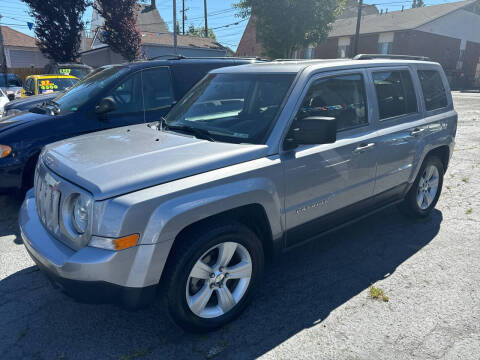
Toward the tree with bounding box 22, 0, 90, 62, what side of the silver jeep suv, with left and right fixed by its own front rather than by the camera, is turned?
right

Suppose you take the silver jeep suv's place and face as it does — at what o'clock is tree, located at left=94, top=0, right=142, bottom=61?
The tree is roughly at 4 o'clock from the silver jeep suv.

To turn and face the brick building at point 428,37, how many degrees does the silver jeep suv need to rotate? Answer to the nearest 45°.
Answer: approximately 180°

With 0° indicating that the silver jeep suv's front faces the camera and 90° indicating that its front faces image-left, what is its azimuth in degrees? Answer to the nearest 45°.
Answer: approximately 45°

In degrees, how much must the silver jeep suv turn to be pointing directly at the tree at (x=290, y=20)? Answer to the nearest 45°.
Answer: approximately 135° to its right

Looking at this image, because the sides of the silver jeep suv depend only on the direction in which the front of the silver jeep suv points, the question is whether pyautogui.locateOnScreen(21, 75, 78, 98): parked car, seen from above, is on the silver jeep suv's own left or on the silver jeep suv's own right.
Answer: on the silver jeep suv's own right

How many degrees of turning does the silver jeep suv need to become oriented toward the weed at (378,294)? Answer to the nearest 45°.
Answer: approximately 135° to its left
